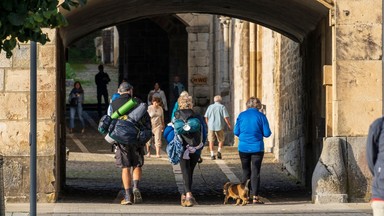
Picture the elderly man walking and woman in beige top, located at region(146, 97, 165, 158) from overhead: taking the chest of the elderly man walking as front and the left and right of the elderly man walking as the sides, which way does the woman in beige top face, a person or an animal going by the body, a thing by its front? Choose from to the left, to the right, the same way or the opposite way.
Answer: the opposite way

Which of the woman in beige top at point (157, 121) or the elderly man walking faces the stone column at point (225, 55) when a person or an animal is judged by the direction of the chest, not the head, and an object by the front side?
the elderly man walking

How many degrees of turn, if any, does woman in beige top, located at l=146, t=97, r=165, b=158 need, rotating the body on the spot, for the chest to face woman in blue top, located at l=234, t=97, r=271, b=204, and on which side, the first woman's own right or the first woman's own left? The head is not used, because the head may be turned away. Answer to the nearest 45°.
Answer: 0° — they already face them

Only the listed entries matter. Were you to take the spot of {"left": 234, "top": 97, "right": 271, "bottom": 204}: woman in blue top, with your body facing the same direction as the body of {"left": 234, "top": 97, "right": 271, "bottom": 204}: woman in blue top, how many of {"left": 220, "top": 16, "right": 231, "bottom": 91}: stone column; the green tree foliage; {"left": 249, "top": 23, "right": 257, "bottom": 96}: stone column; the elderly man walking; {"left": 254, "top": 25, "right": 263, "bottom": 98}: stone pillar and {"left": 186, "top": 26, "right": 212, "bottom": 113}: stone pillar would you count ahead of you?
5

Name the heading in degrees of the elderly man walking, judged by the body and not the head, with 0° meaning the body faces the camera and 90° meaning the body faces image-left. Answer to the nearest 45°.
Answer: approximately 180°

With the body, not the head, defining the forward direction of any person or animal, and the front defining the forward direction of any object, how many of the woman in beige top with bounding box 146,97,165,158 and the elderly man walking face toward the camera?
1

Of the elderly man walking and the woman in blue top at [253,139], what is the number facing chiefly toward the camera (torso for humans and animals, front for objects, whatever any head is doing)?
0

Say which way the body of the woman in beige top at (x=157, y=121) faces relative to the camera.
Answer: toward the camera

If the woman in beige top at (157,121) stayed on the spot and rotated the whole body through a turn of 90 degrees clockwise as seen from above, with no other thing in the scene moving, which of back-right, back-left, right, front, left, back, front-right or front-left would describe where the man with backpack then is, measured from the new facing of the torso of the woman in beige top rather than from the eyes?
left

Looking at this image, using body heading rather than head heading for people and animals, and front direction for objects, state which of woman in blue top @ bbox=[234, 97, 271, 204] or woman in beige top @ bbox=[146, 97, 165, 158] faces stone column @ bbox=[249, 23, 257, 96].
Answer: the woman in blue top

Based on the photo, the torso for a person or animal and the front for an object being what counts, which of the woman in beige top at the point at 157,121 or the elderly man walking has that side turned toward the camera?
the woman in beige top

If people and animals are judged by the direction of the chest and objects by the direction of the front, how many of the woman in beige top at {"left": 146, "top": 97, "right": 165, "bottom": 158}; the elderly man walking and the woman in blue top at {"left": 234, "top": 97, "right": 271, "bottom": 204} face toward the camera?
1

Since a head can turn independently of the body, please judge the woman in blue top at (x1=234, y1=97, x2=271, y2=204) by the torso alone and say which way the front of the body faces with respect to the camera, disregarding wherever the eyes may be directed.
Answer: away from the camera
